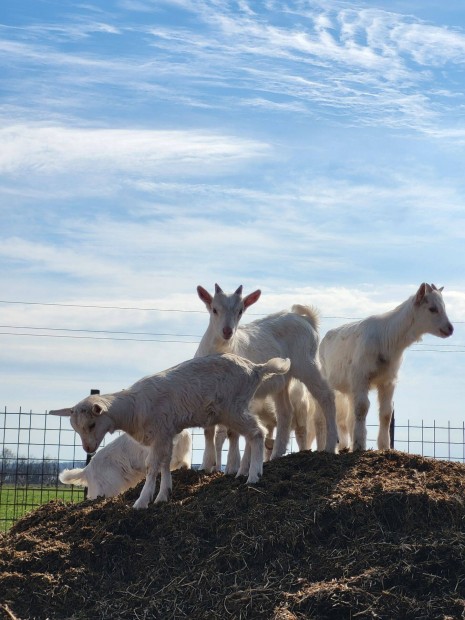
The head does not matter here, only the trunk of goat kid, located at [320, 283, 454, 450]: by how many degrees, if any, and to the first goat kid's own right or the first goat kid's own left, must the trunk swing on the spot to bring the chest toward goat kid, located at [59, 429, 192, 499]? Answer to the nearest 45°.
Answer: approximately 135° to the first goat kid's own right

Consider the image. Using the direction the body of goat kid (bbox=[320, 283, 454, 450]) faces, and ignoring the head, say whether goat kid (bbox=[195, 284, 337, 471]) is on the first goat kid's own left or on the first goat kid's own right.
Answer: on the first goat kid's own right

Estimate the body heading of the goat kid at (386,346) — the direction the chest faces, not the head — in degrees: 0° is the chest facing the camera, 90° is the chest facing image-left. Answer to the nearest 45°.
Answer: approximately 315°

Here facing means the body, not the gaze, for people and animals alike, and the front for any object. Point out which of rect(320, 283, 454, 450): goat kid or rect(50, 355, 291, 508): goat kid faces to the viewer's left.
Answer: rect(50, 355, 291, 508): goat kid

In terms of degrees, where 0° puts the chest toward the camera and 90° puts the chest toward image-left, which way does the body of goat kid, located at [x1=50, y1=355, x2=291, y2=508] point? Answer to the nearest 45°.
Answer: approximately 90°

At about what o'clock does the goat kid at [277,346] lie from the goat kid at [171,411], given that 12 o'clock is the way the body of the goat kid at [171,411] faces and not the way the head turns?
the goat kid at [277,346] is roughly at 4 o'clock from the goat kid at [171,411].

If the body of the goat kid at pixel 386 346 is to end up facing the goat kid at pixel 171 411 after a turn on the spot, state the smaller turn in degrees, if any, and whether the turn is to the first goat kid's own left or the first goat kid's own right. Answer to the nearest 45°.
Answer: approximately 90° to the first goat kid's own right

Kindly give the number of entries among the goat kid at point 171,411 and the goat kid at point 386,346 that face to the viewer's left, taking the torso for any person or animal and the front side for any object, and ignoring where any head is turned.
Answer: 1
